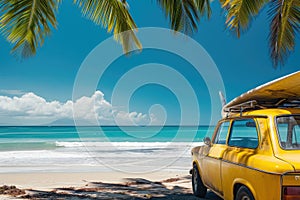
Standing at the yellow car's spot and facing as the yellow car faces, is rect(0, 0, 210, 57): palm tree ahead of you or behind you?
ahead

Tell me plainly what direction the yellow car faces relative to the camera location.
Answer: facing away from the viewer and to the left of the viewer
